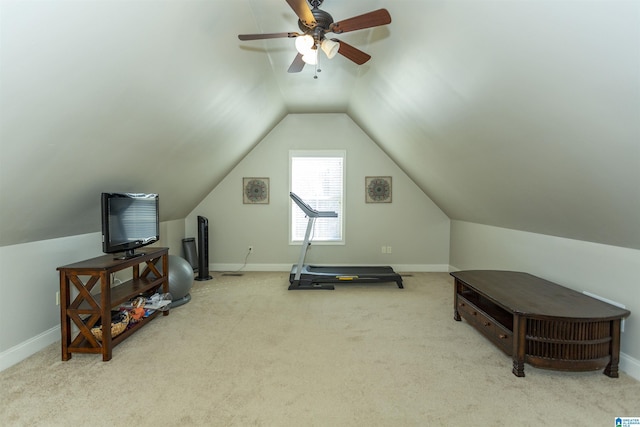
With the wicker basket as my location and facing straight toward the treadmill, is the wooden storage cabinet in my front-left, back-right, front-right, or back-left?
front-right

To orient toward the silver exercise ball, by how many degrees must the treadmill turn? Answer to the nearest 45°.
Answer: approximately 45° to its left

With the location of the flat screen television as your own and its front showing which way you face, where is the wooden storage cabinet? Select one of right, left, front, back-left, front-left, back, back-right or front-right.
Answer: front

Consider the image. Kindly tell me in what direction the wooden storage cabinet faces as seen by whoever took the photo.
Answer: facing the viewer and to the left of the viewer

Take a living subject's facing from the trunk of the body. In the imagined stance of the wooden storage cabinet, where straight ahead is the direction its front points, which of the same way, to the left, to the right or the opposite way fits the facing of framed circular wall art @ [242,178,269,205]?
to the left

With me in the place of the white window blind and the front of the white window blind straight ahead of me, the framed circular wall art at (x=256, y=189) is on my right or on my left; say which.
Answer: on my right

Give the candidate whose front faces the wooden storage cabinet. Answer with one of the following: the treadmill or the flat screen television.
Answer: the flat screen television

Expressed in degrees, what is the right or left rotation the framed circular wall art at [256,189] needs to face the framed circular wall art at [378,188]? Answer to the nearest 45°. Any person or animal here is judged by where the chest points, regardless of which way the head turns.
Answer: approximately 90° to its left

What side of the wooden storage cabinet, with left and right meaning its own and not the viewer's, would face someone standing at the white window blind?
right

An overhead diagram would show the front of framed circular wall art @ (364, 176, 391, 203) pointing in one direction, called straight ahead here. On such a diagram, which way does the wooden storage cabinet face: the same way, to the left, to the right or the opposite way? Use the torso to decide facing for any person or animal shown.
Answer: to the right

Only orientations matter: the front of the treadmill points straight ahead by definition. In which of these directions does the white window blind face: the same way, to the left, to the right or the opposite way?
to the left

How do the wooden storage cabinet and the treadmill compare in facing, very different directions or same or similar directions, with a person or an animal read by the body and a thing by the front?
same or similar directions

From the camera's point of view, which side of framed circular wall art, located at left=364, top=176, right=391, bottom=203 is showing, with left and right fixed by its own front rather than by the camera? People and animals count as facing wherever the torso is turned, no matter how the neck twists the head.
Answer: front

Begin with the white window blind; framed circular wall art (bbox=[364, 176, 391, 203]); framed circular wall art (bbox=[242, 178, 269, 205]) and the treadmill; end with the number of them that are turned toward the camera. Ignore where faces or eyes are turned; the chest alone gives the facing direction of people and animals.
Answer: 3

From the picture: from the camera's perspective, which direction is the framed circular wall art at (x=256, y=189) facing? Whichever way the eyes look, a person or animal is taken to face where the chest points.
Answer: toward the camera

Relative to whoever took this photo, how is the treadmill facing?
facing to the left of the viewer

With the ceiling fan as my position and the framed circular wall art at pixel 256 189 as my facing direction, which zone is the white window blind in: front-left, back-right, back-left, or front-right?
front-right

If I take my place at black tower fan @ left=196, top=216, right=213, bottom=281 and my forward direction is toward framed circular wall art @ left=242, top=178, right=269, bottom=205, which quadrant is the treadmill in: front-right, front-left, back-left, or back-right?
front-right

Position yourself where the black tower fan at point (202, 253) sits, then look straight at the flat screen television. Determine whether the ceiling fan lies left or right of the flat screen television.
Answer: left
